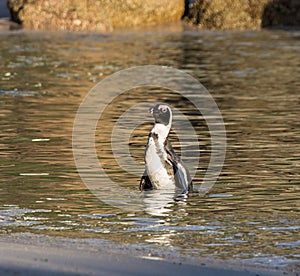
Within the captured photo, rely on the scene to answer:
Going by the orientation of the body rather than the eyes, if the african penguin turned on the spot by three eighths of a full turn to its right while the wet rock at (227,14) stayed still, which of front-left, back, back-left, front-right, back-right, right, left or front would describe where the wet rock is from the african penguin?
front

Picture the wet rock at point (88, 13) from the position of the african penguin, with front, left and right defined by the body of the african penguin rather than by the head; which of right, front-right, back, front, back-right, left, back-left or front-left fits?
back-right

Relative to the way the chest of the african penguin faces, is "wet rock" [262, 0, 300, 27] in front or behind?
behind
